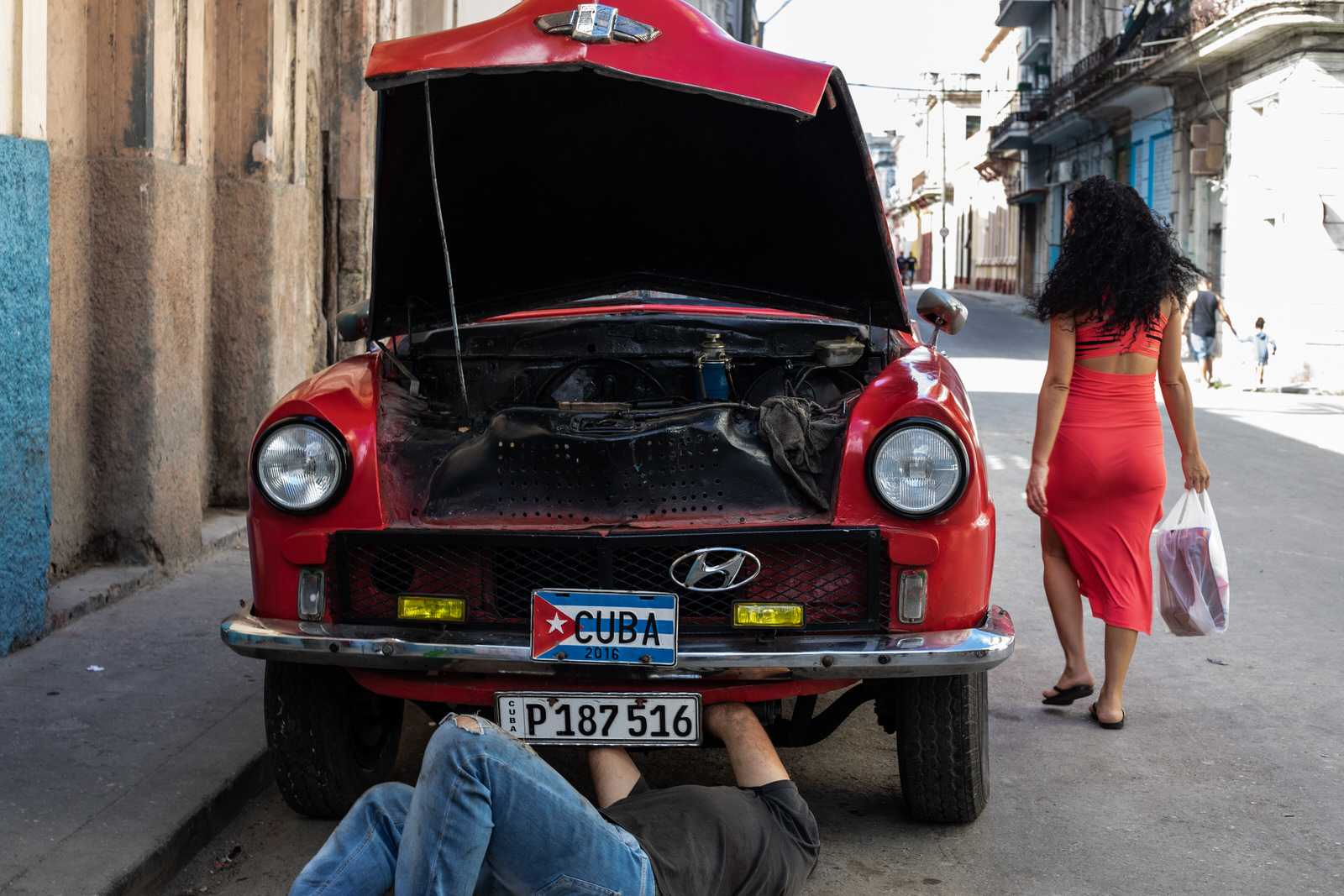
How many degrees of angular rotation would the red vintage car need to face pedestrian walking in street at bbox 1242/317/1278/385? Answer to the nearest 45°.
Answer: approximately 135° to its left

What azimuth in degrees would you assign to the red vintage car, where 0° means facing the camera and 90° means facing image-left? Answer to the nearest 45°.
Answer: approximately 0°

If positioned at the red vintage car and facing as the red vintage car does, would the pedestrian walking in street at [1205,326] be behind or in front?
behind
